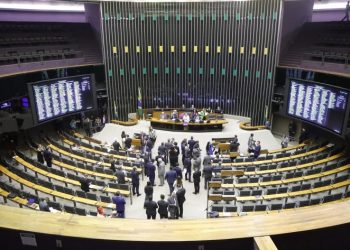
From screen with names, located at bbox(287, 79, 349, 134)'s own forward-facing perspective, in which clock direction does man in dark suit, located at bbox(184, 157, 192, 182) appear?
The man in dark suit is roughly at 12 o'clock from the screen with names.

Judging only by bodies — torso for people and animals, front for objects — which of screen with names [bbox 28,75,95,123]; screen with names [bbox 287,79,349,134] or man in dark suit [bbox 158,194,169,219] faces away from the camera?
the man in dark suit

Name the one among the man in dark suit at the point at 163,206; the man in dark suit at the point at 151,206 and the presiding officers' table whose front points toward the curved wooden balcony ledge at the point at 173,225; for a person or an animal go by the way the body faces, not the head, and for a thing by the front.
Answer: the presiding officers' table

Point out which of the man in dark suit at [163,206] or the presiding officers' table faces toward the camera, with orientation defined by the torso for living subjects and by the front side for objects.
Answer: the presiding officers' table

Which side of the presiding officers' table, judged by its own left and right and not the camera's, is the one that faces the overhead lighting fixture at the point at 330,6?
left

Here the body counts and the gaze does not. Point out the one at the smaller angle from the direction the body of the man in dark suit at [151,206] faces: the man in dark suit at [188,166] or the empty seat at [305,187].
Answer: the man in dark suit

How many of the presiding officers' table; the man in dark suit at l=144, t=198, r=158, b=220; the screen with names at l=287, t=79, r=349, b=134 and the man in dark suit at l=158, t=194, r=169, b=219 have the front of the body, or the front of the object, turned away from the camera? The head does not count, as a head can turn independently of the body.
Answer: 2

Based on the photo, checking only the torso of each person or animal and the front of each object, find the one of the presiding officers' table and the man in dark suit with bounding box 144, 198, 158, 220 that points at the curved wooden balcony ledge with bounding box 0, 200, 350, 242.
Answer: the presiding officers' table

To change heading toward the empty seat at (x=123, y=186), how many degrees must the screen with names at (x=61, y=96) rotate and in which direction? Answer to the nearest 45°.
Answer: approximately 45° to its right

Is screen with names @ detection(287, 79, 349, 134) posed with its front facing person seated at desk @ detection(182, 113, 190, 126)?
no

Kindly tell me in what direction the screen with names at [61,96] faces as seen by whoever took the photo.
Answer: facing the viewer and to the right of the viewer

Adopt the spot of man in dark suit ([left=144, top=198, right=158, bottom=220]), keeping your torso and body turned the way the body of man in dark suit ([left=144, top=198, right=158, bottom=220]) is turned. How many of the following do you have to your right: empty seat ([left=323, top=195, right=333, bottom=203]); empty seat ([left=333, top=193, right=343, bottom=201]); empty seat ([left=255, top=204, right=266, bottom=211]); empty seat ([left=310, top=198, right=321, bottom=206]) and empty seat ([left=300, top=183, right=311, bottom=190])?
5

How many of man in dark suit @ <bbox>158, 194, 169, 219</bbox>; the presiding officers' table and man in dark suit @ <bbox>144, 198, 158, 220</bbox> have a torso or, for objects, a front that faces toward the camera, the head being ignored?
1

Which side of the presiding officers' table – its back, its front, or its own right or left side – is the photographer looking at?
front

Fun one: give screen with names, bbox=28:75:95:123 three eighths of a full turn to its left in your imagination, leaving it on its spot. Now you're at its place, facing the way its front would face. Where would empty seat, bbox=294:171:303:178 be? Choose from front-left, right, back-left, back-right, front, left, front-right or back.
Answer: back-right

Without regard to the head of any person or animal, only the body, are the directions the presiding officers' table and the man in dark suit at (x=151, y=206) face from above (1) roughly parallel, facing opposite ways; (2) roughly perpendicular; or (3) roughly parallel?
roughly parallel, facing opposite ways

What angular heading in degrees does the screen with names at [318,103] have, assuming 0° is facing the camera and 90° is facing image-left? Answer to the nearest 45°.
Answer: approximately 45°

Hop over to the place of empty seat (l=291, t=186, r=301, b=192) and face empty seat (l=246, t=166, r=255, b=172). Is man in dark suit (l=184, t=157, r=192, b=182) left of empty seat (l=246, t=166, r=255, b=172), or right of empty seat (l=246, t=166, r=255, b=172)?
left

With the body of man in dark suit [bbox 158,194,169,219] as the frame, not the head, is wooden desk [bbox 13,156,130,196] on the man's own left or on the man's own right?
on the man's own left

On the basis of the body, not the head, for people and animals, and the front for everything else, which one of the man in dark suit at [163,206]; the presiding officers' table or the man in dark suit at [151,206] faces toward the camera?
the presiding officers' table

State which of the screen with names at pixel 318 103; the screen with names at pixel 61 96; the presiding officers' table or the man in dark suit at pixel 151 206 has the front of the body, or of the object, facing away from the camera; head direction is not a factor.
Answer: the man in dark suit

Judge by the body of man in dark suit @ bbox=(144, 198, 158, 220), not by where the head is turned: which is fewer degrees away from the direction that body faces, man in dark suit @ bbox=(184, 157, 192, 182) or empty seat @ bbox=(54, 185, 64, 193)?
the man in dark suit

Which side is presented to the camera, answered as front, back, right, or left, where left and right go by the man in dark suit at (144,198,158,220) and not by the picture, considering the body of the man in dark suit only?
back
